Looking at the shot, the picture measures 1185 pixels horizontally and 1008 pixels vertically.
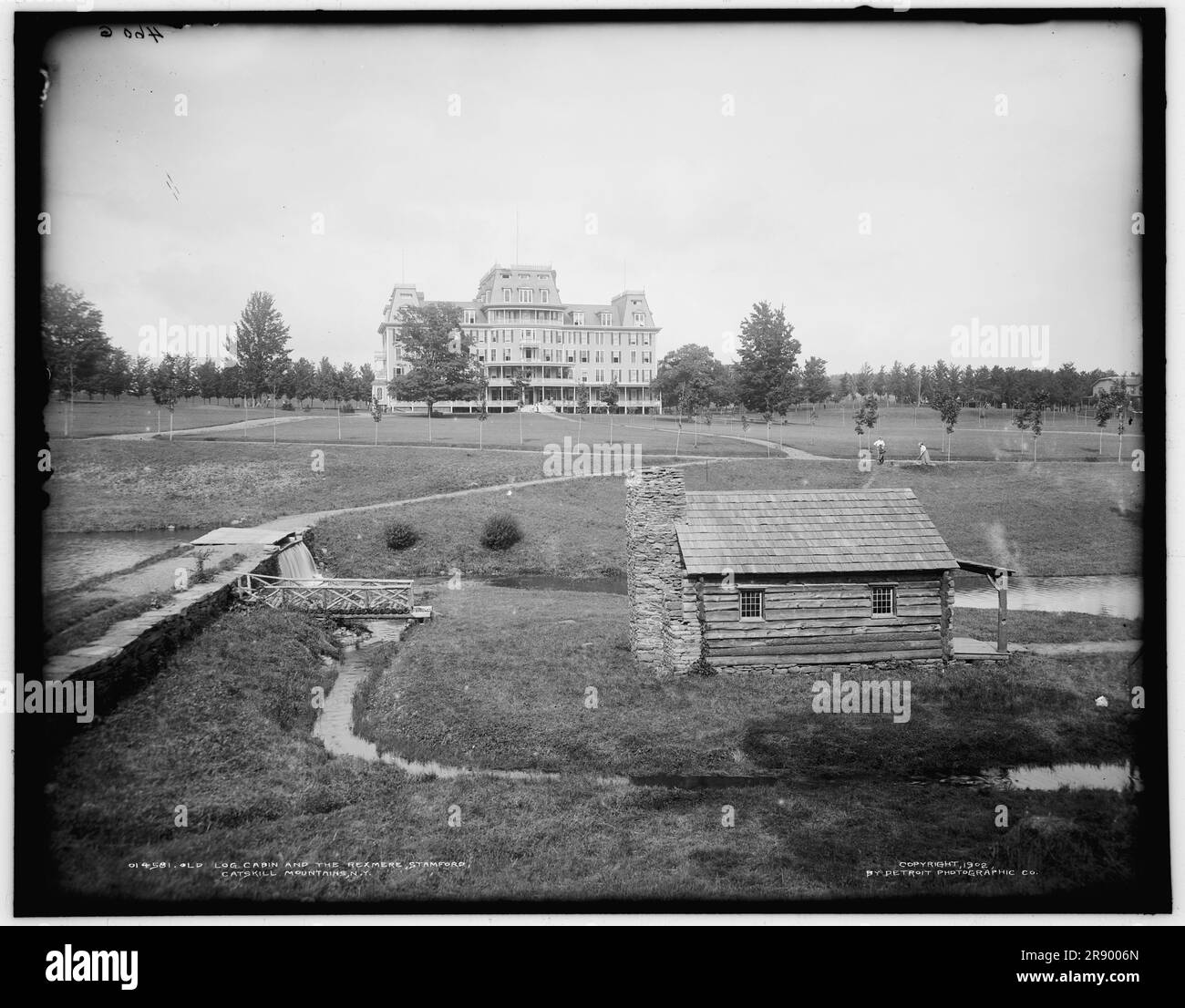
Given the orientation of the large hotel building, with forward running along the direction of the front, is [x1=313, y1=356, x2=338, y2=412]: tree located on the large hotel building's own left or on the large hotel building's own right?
on the large hotel building's own right

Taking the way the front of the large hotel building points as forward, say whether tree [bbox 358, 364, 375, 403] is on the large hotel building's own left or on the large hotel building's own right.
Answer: on the large hotel building's own right

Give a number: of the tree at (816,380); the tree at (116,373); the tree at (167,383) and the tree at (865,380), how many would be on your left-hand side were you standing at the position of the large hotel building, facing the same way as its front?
2

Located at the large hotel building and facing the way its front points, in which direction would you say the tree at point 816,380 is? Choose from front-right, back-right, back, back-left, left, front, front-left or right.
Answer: left

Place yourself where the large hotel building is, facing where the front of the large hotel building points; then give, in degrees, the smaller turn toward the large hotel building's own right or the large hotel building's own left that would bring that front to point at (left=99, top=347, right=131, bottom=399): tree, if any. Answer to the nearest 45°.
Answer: approximately 45° to the large hotel building's own right

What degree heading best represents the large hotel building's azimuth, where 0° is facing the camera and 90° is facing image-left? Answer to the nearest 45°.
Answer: approximately 0°

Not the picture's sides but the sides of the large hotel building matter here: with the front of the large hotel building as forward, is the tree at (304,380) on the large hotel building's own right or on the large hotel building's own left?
on the large hotel building's own right

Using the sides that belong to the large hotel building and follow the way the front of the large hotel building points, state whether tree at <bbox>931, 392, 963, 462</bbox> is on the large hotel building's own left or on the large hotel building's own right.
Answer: on the large hotel building's own left

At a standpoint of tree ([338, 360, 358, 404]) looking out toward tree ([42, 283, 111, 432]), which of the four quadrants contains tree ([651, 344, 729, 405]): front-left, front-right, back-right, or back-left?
back-left
